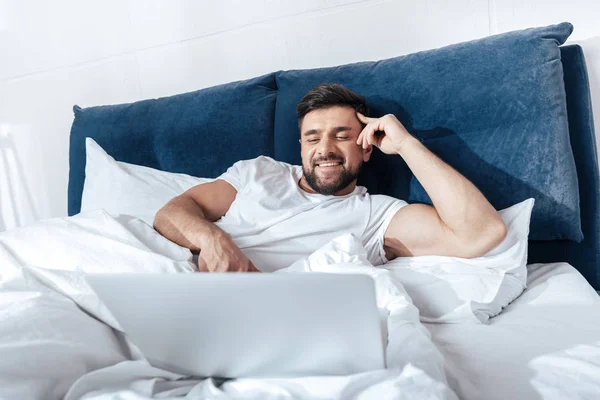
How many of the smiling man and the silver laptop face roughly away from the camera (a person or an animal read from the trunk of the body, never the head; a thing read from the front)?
1

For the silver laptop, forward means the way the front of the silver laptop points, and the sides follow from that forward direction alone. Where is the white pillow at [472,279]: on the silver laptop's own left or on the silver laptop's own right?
on the silver laptop's own right

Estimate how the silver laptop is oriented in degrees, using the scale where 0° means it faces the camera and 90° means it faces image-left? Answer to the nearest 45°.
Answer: approximately 180°

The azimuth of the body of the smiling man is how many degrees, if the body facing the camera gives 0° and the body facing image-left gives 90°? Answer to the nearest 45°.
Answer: approximately 0°

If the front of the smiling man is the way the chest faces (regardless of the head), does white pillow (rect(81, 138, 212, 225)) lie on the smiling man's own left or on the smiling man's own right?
on the smiling man's own right

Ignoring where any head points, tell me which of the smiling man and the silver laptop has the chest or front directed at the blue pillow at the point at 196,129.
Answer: the silver laptop

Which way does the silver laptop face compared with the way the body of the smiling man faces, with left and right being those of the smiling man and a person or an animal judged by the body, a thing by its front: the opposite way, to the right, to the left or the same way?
the opposite way
